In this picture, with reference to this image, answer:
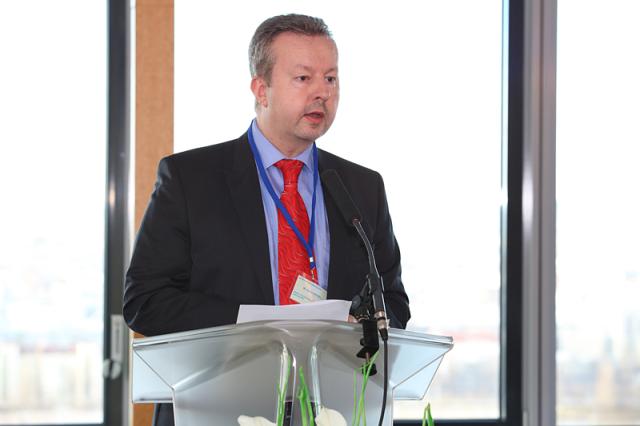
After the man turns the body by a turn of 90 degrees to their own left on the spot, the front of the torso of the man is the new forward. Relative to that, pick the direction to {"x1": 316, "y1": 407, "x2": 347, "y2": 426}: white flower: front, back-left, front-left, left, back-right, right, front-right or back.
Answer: back-right

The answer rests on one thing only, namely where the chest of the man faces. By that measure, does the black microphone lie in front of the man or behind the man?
in front

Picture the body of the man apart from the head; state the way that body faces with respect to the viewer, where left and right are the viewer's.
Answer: facing the viewer and to the right of the viewer

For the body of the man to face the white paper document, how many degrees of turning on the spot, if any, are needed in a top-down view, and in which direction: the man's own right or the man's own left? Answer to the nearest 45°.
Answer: approximately 45° to the man's own right
